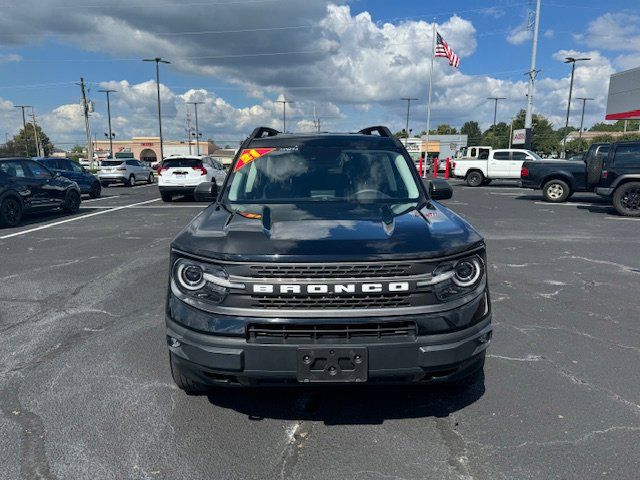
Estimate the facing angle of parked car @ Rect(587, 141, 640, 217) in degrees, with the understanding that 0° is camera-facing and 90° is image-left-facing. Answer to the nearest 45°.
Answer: approximately 225°

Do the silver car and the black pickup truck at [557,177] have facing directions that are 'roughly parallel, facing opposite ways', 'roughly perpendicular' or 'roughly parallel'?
roughly perpendicular

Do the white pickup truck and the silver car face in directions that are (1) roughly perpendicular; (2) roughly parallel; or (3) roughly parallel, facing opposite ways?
roughly perpendicular

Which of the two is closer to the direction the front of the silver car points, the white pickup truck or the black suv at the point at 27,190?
the white pickup truck

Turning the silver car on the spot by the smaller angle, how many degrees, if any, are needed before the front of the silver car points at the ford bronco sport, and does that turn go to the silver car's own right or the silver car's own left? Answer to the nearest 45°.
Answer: approximately 135° to the silver car's own right

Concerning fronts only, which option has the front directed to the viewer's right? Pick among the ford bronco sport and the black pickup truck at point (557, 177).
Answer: the black pickup truck

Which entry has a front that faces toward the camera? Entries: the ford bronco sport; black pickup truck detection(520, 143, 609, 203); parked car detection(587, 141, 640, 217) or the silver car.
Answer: the ford bronco sport

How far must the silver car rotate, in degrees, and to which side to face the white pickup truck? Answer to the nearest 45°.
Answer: approximately 90° to its right

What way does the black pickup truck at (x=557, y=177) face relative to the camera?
to the viewer's right
